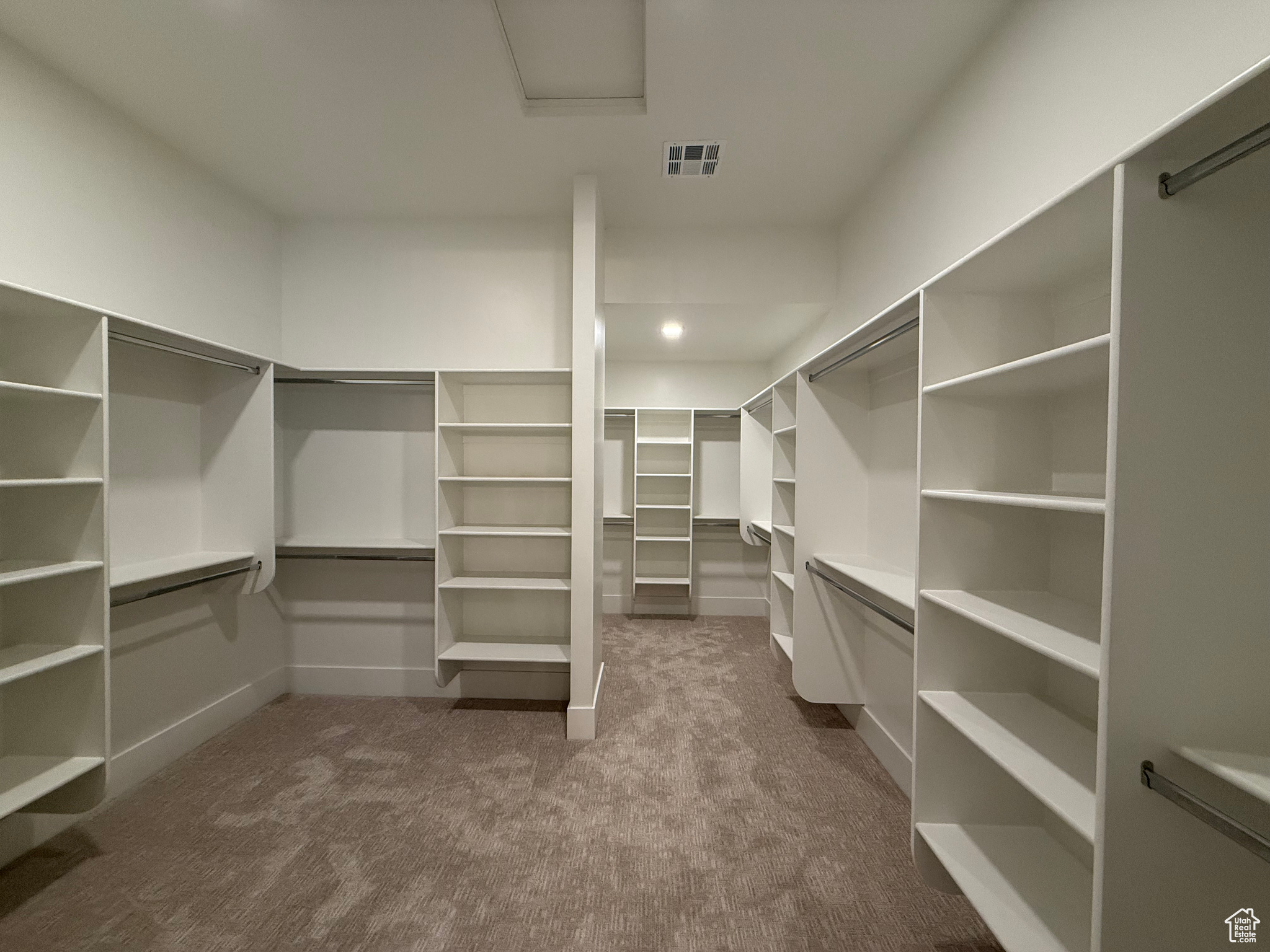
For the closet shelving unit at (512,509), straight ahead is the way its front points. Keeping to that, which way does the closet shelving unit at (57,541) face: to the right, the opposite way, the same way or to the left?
to the left

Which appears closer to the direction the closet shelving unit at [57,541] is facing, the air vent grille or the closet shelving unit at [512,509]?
the air vent grille

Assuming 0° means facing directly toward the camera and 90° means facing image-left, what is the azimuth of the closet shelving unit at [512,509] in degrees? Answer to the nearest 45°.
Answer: approximately 0°

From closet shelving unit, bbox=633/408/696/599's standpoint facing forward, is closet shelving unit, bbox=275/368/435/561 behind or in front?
in front

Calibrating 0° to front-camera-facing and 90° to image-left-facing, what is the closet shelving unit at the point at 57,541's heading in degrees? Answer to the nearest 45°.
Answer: approximately 315°

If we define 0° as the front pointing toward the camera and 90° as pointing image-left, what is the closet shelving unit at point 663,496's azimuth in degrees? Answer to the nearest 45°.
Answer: approximately 0°

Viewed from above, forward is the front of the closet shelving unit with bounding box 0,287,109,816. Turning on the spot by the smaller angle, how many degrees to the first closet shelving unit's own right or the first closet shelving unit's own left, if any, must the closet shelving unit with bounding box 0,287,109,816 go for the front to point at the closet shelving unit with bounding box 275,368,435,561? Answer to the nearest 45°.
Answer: approximately 90° to the first closet shelving unit's own left

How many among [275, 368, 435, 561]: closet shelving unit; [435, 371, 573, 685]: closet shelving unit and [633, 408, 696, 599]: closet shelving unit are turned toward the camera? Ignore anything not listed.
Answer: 3

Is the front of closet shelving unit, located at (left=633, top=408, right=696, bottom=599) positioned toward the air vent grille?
yes

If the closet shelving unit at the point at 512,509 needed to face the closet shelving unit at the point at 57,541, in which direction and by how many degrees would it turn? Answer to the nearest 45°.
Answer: approximately 45° to its right

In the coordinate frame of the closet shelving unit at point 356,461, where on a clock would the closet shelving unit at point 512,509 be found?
the closet shelving unit at point 512,509 is roughly at 10 o'clock from the closet shelving unit at point 356,461.

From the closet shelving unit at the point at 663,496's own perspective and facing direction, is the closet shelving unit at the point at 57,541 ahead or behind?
ahead

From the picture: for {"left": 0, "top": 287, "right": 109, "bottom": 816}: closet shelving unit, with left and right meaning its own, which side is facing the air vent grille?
front

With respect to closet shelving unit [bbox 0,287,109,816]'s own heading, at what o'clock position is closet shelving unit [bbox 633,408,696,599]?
closet shelving unit [bbox 633,408,696,599] is roughly at 10 o'clock from closet shelving unit [bbox 0,287,109,816].
